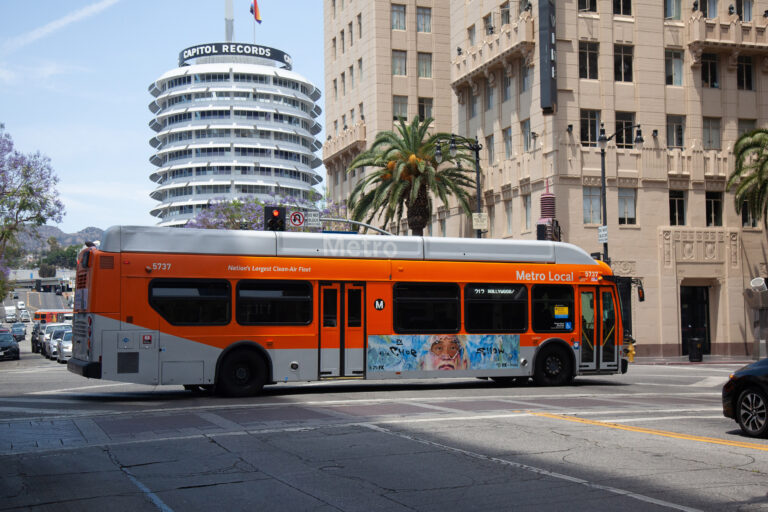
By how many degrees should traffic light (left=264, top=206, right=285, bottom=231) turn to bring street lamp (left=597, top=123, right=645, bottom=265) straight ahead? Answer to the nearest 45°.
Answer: approximately 45° to its left

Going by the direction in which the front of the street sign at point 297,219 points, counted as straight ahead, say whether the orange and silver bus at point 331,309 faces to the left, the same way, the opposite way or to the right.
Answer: to the left

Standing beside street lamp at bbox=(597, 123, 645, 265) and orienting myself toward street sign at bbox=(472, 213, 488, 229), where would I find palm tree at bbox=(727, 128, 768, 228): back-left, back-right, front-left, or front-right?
back-right

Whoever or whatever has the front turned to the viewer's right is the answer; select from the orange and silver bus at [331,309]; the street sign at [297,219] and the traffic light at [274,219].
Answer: the orange and silver bus

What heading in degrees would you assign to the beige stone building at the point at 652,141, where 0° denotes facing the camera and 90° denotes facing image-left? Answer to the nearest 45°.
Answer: approximately 0°

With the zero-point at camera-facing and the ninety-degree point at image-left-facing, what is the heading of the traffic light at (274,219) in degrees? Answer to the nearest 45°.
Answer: approximately 0°

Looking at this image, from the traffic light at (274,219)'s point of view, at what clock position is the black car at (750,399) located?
The black car is roughly at 11 o'clock from the traffic light.

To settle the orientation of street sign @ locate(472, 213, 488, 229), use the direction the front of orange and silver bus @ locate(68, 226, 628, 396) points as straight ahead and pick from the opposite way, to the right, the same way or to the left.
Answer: to the right

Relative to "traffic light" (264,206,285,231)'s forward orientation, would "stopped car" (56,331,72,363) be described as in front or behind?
behind

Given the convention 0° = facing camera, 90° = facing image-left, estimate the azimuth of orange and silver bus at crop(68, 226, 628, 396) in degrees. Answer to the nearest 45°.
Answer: approximately 270°
